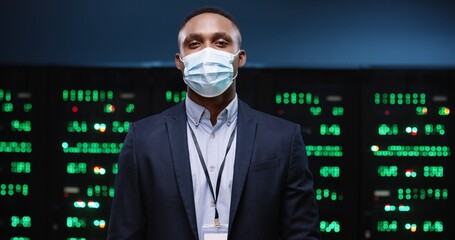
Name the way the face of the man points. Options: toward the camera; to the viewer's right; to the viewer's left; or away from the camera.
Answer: toward the camera

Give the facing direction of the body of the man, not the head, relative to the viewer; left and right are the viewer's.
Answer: facing the viewer
